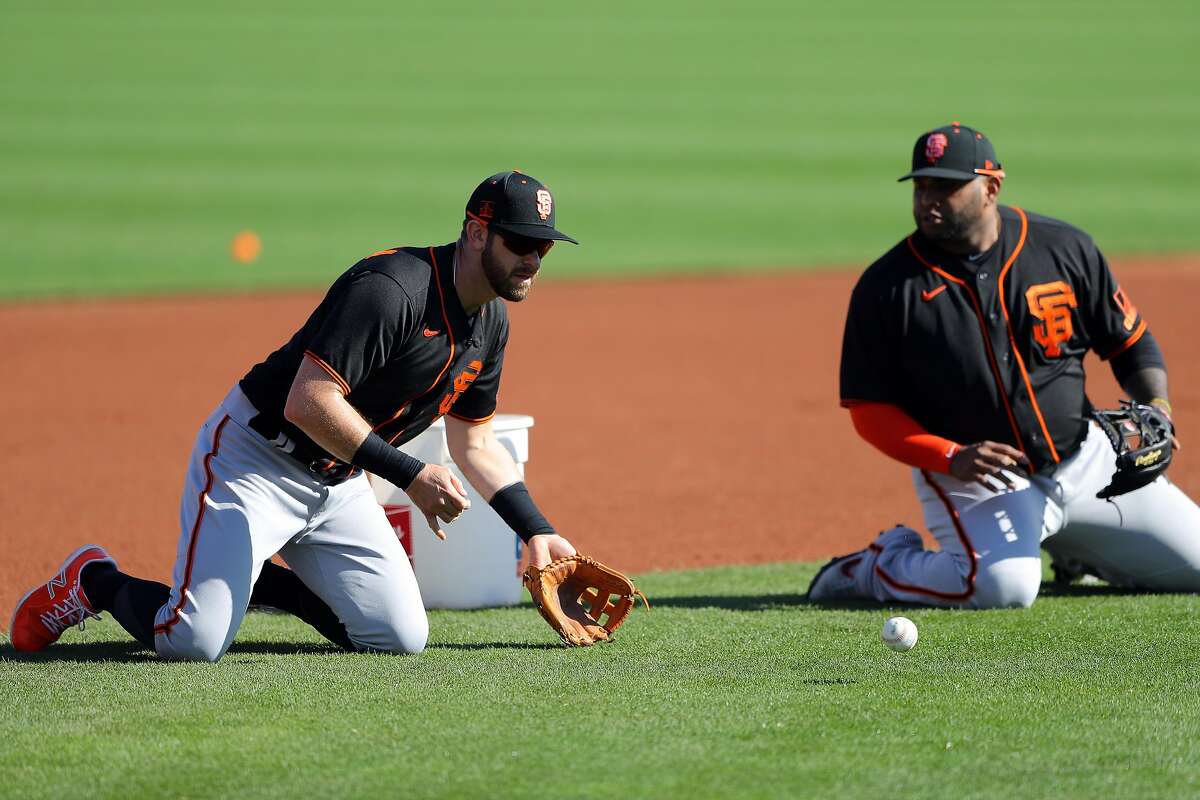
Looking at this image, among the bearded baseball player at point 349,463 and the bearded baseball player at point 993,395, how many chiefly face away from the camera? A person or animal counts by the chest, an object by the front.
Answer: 0

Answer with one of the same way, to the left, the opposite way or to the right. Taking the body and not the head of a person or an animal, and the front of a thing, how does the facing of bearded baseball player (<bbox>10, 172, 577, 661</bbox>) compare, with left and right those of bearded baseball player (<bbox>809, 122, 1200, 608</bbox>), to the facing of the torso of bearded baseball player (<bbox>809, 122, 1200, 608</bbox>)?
to the left

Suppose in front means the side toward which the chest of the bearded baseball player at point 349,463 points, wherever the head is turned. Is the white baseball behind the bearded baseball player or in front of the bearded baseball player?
in front

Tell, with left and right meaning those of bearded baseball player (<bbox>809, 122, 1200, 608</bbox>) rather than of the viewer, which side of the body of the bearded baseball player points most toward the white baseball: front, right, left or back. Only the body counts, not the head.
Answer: front

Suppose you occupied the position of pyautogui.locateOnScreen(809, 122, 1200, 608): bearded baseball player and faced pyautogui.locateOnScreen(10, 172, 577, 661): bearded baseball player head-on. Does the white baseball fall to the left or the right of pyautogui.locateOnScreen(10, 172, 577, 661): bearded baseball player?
left

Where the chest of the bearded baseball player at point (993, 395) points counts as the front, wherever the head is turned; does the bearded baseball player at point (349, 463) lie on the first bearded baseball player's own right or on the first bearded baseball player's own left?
on the first bearded baseball player's own right

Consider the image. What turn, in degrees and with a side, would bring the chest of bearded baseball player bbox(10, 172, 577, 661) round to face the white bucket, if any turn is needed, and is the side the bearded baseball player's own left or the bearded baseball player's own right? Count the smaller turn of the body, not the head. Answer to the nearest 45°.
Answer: approximately 90° to the bearded baseball player's own left

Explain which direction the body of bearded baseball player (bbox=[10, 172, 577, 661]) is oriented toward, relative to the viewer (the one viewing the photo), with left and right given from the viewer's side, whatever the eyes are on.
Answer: facing the viewer and to the right of the viewer
